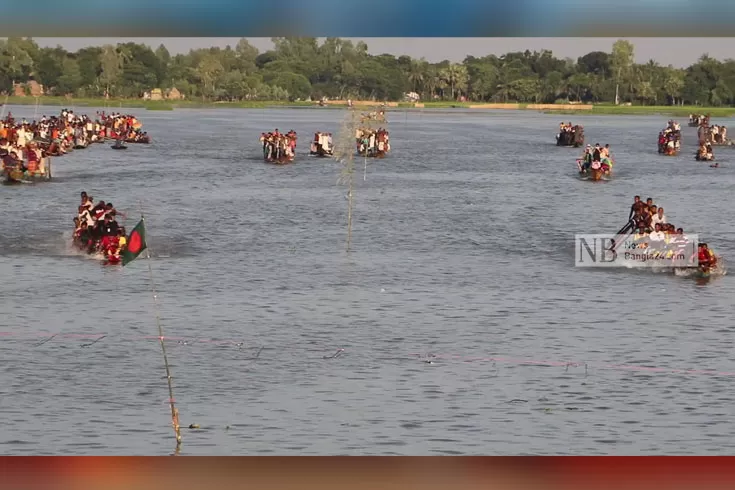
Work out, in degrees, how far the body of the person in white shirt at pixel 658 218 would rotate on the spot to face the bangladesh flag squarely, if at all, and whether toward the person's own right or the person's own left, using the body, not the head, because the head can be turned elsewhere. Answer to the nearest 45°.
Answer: approximately 45° to the person's own right
